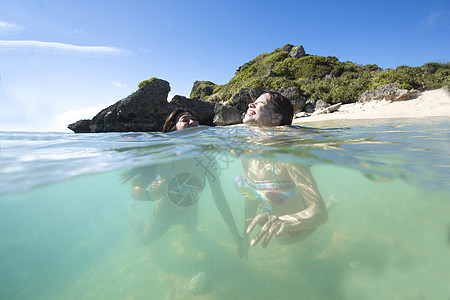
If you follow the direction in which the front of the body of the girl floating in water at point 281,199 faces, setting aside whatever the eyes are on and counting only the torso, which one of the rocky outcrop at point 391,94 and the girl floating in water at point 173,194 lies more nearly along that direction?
the girl floating in water

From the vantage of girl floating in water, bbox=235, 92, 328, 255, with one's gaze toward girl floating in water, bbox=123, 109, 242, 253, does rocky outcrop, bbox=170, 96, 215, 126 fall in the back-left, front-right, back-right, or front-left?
front-right

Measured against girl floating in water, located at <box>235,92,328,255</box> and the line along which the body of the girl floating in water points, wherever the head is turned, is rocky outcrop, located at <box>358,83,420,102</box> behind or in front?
behind

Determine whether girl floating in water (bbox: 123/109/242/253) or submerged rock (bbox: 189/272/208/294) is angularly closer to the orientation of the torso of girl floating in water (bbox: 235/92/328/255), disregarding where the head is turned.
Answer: the submerged rock

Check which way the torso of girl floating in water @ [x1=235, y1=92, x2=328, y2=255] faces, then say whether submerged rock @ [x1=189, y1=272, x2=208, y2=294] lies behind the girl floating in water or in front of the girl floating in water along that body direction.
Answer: in front

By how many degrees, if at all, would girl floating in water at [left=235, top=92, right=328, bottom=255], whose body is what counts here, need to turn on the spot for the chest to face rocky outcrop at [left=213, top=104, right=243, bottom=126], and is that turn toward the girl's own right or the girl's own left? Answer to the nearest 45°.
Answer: approximately 135° to the girl's own right

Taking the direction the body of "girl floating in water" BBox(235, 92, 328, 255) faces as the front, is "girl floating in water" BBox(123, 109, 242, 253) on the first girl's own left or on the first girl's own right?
on the first girl's own right

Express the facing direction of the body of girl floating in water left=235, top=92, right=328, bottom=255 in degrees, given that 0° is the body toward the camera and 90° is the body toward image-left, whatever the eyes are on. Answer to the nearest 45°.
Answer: approximately 45°

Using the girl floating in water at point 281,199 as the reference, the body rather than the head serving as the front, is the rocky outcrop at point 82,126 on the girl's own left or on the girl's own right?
on the girl's own right

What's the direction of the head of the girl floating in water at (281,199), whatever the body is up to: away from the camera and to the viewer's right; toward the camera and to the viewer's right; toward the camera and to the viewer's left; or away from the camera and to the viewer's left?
toward the camera and to the viewer's left

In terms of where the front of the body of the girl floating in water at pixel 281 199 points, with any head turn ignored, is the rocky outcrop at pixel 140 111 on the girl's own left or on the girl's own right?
on the girl's own right
